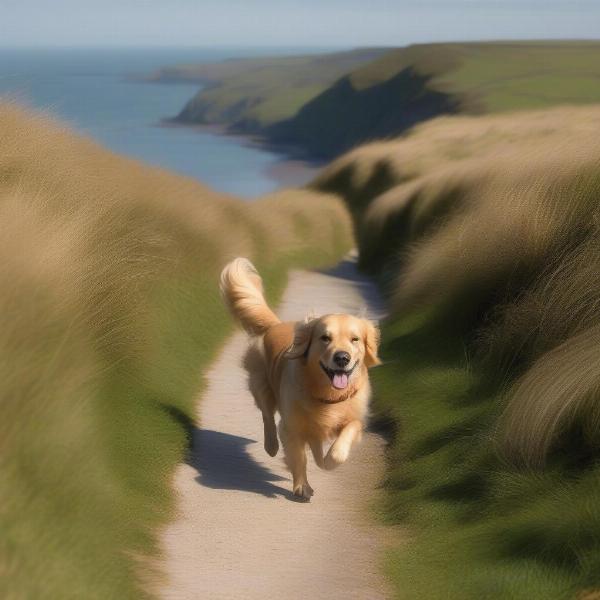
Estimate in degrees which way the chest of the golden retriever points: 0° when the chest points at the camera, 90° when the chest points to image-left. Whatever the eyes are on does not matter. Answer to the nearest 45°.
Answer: approximately 315°
